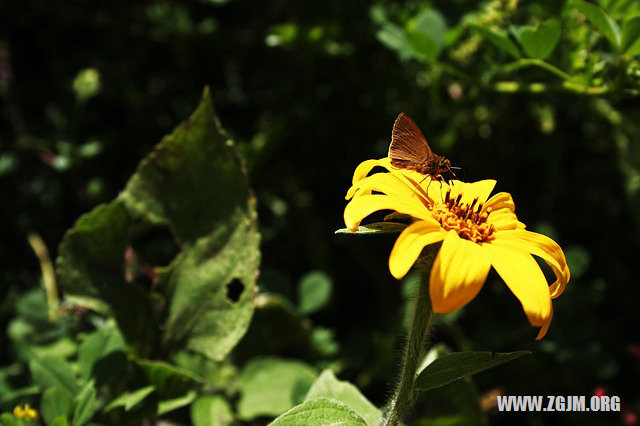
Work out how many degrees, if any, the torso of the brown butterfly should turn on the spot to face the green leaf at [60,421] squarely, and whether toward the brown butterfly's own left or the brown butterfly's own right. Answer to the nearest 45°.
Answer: approximately 180°

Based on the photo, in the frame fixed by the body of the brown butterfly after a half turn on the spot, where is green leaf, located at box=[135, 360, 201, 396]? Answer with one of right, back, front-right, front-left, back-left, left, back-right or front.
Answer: front

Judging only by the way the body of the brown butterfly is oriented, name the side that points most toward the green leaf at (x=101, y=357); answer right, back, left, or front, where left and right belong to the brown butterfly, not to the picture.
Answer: back

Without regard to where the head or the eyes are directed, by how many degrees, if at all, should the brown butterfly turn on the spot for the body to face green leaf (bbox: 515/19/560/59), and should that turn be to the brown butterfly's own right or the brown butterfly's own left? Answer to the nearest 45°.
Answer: approximately 45° to the brown butterfly's own left

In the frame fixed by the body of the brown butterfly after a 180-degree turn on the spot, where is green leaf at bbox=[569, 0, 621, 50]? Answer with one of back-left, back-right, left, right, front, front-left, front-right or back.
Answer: back-right

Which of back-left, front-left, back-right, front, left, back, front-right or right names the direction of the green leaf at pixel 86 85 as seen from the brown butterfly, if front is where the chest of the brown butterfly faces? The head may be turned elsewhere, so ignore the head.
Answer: back-left

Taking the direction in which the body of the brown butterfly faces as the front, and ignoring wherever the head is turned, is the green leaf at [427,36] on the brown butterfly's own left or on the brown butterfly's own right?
on the brown butterfly's own left

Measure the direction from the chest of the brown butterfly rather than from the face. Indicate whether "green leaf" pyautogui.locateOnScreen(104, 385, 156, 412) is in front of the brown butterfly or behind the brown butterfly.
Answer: behind

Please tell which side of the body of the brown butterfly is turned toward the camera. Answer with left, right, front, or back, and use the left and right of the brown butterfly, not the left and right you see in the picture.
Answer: right

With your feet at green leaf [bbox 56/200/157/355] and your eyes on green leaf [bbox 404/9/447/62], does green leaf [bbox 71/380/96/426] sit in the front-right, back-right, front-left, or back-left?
back-right

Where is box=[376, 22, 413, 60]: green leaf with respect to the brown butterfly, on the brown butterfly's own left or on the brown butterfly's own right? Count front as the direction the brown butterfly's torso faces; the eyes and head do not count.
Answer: on the brown butterfly's own left
